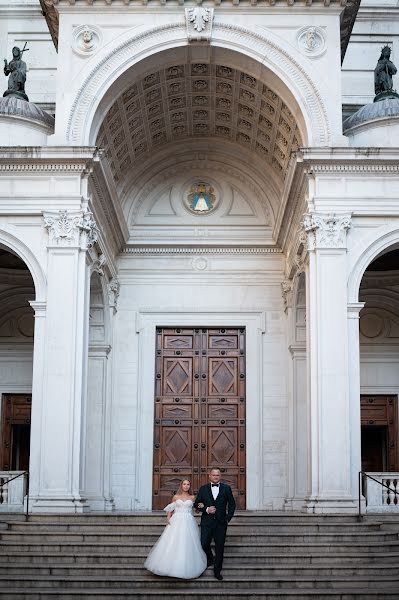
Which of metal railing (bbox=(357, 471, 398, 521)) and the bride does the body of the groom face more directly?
the bride

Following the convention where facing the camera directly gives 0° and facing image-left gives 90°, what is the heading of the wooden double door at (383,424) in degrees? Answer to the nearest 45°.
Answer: approximately 0°

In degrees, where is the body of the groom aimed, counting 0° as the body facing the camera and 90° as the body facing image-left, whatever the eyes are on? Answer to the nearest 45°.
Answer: approximately 0°

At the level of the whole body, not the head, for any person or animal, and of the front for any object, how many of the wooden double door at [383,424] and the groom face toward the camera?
2
